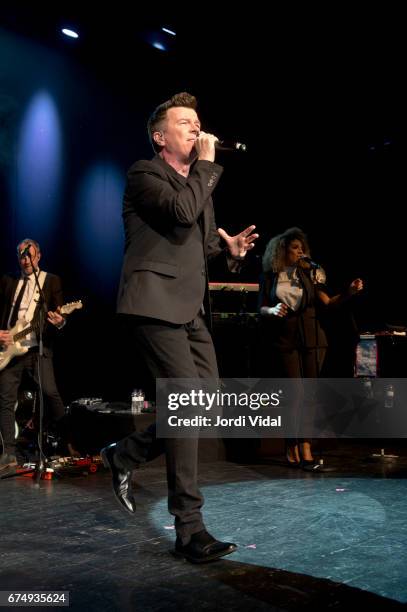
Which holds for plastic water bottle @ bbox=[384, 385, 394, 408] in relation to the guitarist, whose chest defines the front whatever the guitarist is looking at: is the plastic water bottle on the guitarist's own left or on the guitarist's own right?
on the guitarist's own left

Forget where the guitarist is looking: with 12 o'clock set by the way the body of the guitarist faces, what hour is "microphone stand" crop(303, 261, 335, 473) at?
The microphone stand is roughly at 10 o'clock from the guitarist.

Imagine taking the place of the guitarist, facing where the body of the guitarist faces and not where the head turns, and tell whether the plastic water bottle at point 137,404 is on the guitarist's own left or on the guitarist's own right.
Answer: on the guitarist's own left

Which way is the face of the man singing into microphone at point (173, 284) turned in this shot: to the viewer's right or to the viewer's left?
to the viewer's right

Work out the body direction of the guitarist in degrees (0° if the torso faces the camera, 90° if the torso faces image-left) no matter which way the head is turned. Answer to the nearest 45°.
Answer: approximately 0°

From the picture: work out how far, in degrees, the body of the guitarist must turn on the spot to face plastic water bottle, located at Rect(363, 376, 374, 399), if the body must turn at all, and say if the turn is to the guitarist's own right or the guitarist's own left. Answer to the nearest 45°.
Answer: approximately 90° to the guitarist's own left

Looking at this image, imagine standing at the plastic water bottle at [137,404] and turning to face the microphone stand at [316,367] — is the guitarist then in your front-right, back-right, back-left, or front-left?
back-right
